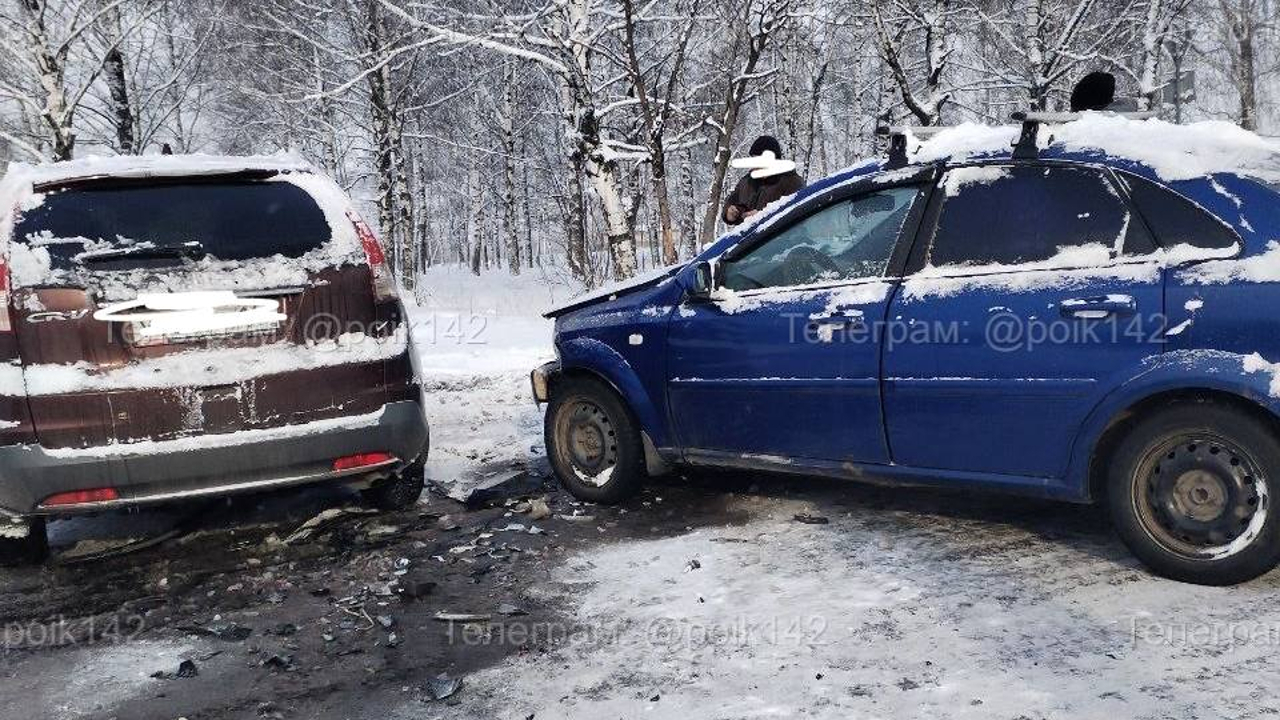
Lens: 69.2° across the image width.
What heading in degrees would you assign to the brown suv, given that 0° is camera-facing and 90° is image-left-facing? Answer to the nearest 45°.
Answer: approximately 180°

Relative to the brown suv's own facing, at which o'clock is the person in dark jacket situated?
The person in dark jacket is roughly at 2 o'clock from the brown suv.

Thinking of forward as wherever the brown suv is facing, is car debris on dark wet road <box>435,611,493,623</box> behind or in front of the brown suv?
behind

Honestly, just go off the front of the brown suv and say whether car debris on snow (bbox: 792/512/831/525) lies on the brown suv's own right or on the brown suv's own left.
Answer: on the brown suv's own right

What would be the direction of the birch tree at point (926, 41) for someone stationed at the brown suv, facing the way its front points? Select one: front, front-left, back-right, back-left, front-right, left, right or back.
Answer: front-right

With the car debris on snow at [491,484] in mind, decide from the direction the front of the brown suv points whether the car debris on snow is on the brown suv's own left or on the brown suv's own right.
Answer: on the brown suv's own right

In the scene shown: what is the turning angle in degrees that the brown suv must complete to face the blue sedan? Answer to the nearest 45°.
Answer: approximately 135° to its right
